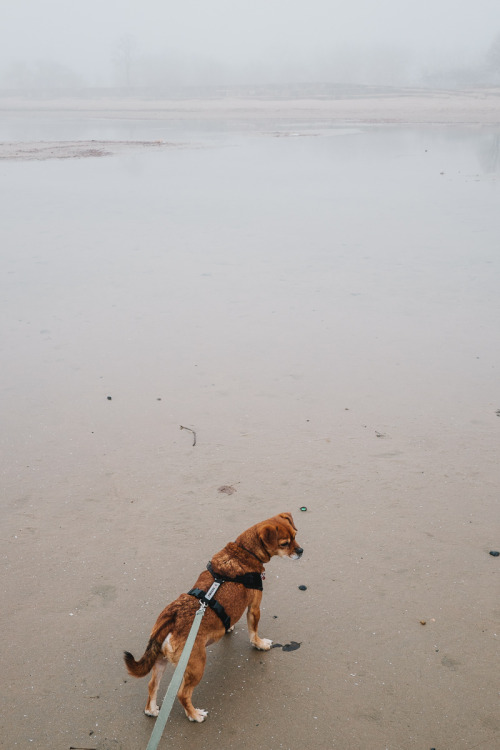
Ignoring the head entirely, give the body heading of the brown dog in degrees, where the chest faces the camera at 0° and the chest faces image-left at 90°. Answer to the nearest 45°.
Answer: approximately 225°
